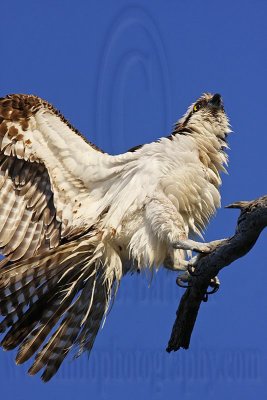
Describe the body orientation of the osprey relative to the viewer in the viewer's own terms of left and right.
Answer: facing to the right of the viewer
